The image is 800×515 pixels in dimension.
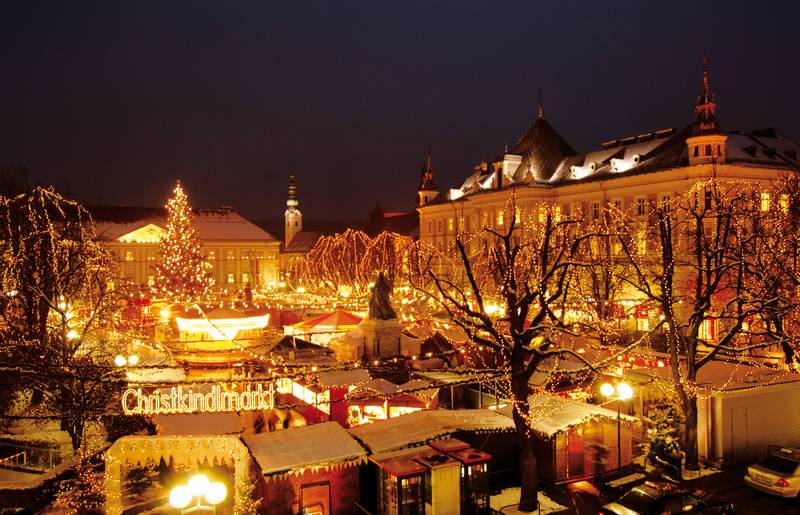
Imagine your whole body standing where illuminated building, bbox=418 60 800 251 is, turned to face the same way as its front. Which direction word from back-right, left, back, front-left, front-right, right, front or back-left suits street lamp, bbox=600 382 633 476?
front-left

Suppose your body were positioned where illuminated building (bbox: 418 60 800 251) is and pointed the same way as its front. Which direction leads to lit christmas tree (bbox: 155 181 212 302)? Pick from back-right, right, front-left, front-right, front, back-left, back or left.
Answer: front-right

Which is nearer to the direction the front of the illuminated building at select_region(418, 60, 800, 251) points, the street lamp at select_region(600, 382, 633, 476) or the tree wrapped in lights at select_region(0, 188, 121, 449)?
the tree wrapped in lights

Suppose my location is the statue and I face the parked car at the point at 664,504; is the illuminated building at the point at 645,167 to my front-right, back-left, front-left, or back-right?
back-left

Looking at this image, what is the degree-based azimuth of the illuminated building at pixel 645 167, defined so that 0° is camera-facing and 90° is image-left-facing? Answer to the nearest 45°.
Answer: approximately 45°

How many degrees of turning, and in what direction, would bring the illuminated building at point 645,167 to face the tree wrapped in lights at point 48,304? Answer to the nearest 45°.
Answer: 0° — it already faces it

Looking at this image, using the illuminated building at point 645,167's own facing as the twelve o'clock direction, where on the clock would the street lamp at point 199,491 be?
The street lamp is roughly at 11 o'clock from the illuminated building.

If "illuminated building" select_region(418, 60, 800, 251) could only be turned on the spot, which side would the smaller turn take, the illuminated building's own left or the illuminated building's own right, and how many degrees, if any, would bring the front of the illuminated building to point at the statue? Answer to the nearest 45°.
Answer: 0° — it already faces it

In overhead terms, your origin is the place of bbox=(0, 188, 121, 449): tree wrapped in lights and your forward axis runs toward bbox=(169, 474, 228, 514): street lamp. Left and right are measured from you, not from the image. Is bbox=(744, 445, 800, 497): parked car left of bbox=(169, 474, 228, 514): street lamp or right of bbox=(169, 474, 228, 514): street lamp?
left
